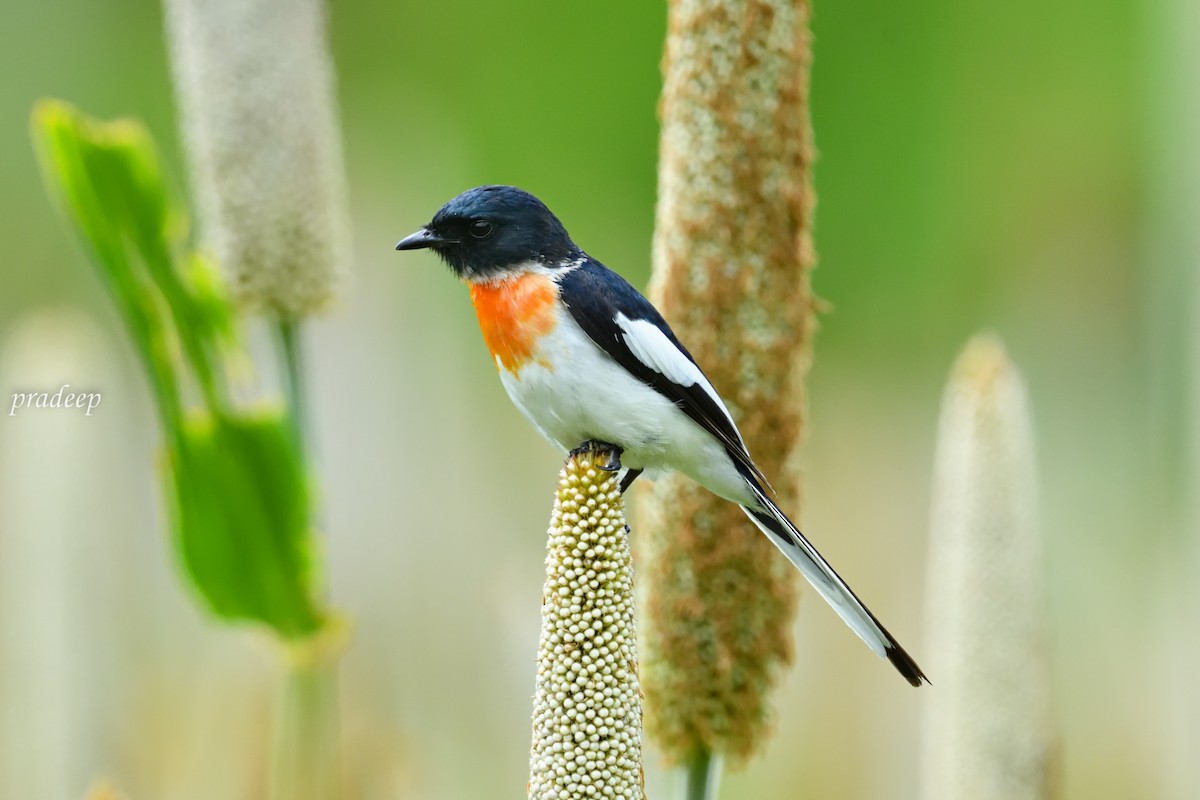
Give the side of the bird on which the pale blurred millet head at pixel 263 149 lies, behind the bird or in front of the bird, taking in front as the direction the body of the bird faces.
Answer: in front

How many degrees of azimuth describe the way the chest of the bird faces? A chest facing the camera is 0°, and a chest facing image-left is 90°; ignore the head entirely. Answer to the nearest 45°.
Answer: approximately 90°

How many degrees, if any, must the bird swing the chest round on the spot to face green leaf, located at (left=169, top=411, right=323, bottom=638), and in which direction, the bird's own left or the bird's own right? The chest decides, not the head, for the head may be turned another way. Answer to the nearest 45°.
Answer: approximately 45° to the bird's own right

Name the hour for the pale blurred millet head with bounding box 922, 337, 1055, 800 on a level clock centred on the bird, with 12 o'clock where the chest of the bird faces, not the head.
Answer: The pale blurred millet head is roughly at 5 o'clock from the bird.

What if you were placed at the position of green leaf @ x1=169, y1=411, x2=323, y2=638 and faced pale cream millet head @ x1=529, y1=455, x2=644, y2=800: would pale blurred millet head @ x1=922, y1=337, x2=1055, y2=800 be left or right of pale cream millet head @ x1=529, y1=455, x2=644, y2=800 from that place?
left

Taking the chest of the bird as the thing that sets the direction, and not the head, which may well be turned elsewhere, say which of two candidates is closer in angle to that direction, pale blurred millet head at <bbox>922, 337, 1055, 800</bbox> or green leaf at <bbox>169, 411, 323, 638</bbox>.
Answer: the green leaf

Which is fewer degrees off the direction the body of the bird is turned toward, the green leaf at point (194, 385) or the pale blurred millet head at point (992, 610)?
the green leaf
